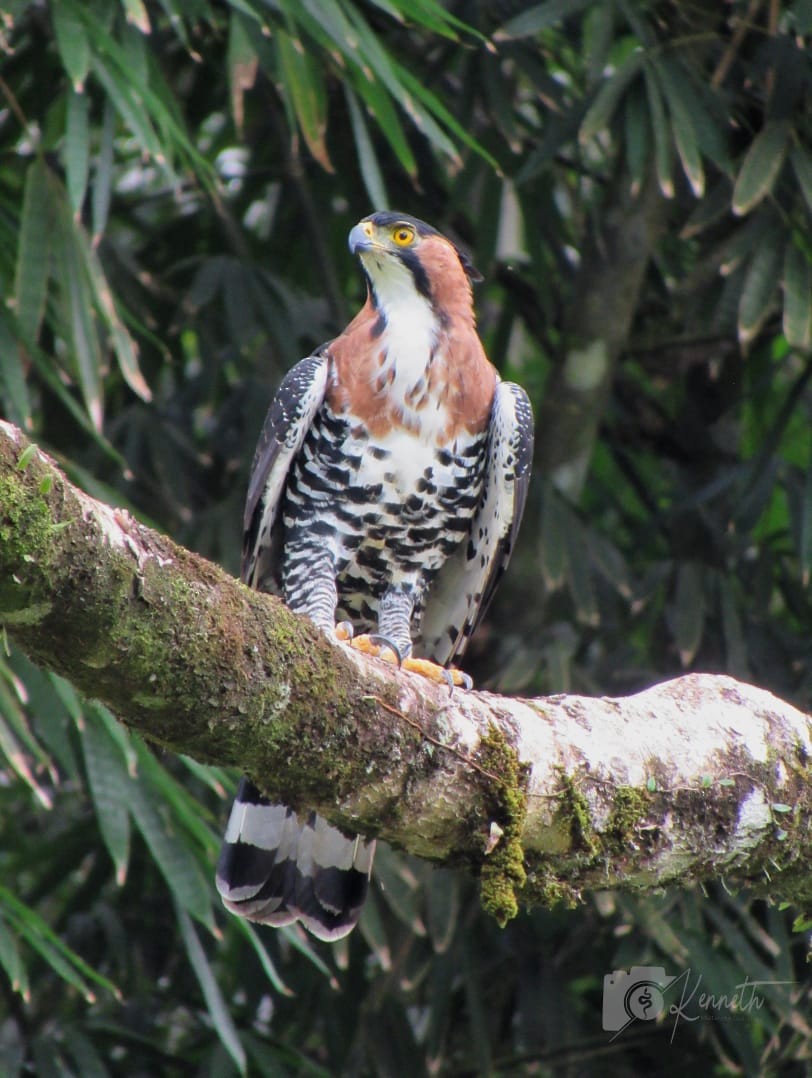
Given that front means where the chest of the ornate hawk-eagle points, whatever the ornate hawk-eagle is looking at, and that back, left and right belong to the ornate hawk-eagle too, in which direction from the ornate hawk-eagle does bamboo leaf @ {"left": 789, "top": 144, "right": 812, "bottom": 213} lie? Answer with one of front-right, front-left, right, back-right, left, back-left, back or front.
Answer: back-left

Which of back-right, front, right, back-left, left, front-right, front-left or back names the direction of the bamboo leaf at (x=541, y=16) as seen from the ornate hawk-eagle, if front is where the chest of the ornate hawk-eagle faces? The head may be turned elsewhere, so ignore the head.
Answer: back

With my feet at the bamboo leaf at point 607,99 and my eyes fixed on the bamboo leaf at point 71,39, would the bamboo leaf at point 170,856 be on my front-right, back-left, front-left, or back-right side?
front-left

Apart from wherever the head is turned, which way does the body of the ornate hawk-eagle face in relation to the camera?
toward the camera

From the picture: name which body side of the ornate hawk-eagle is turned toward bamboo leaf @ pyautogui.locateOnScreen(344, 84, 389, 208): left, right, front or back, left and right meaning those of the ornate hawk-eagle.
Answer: back

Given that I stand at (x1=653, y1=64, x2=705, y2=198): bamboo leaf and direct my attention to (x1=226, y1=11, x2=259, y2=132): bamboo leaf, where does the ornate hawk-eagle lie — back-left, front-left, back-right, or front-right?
front-left

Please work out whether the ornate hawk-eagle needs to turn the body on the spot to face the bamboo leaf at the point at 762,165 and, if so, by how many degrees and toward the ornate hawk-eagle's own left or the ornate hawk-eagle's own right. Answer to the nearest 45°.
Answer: approximately 135° to the ornate hawk-eagle's own left

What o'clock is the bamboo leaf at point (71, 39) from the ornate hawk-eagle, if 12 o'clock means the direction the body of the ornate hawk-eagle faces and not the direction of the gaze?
The bamboo leaf is roughly at 4 o'clock from the ornate hawk-eagle.

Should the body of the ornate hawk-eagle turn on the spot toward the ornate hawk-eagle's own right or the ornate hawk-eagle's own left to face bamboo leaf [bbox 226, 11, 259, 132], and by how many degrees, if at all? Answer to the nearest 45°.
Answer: approximately 135° to the ornate hawk-eagle's own right

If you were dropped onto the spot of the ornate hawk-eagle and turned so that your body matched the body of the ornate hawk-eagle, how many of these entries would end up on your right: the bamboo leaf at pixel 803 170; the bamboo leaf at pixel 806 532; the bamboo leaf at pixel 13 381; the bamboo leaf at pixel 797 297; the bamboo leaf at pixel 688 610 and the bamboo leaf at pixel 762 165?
1

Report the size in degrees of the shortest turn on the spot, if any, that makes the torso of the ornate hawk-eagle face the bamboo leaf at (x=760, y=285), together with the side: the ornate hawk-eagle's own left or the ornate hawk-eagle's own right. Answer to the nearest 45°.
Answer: approximately 135° to the ornate hawk-eagle's own left

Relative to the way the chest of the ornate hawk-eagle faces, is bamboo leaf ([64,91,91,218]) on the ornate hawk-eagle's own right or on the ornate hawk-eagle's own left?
on the ornate hawk-eagle's own right

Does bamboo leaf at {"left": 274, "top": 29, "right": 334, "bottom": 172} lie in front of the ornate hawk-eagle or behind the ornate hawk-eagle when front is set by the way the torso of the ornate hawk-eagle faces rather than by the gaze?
behind

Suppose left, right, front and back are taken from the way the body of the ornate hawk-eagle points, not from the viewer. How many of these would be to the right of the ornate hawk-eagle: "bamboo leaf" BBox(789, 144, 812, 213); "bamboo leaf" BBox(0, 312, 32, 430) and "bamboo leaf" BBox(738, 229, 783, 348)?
1
